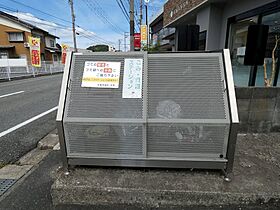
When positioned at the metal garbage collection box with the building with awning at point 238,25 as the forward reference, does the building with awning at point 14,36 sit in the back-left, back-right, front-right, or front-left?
front-left

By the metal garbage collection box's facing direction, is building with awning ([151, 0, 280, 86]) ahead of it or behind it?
behind

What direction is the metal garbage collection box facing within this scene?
toward the camera

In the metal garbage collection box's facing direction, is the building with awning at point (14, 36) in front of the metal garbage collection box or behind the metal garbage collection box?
behind

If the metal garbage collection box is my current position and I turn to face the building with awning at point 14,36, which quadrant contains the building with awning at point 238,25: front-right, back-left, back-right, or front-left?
front-right
